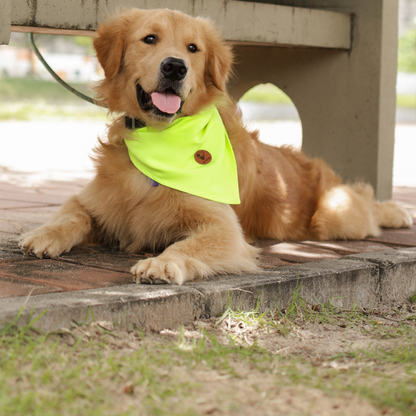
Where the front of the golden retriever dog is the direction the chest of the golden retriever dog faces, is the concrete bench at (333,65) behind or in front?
behind

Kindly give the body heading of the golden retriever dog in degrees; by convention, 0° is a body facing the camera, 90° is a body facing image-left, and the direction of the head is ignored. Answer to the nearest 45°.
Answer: approximately 45°
